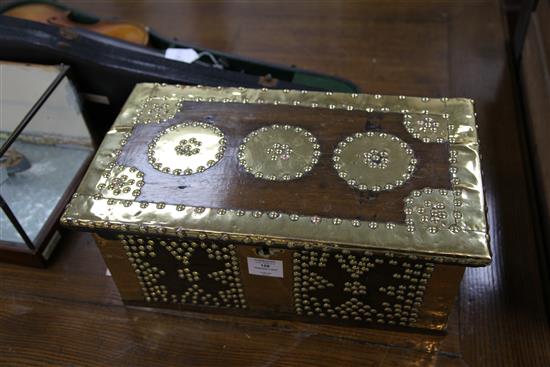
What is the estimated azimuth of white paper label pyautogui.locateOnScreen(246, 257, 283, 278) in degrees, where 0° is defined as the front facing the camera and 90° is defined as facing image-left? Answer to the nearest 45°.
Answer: approximately 0°

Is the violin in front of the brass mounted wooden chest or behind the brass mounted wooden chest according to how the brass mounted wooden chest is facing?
behind

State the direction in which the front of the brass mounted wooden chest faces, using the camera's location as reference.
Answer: facing the viewer

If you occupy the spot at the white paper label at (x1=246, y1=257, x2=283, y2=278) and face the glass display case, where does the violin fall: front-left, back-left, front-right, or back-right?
front-right
